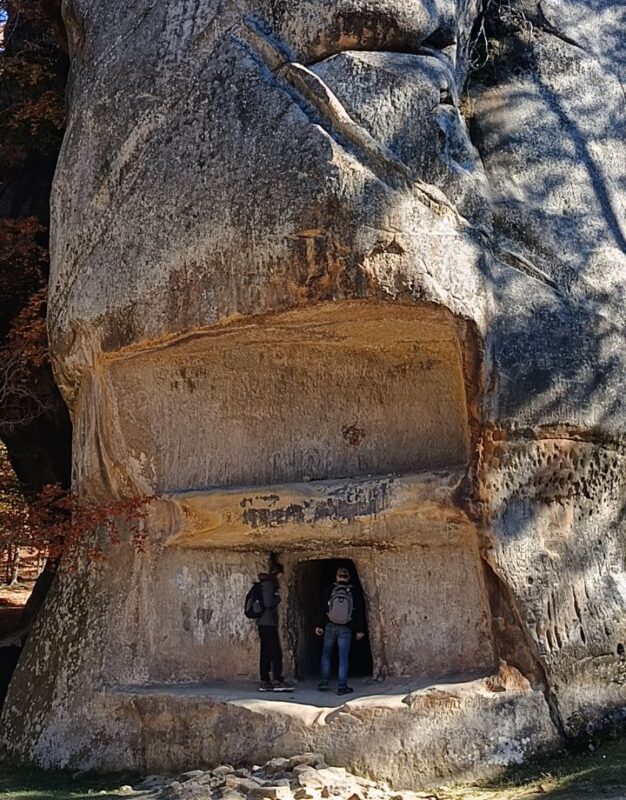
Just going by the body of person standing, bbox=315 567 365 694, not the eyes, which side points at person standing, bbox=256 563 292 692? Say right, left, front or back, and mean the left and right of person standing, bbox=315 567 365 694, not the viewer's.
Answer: left

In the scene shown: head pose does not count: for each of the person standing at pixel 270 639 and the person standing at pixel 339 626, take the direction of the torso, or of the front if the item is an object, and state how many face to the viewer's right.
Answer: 1

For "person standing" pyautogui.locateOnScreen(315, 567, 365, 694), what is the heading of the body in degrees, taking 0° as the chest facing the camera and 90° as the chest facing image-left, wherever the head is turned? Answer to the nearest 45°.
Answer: approximately 180°

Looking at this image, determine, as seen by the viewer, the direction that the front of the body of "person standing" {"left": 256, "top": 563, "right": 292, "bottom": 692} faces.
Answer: to the viewer's right

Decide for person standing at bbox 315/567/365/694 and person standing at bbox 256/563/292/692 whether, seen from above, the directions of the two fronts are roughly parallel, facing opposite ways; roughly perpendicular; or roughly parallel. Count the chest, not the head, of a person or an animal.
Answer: roughly perpendicular

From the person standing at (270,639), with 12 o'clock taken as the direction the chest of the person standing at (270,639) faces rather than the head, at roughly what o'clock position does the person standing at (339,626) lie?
the person standing at (339,626) is roughly at 12 o'clock from the person standing at (270,639).
